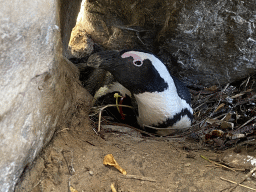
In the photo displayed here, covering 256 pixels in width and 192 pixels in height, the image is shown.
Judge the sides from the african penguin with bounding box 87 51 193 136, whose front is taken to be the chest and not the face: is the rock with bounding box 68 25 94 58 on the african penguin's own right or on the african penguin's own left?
on the african penguin's own right

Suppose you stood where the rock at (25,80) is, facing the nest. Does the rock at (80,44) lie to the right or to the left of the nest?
left
